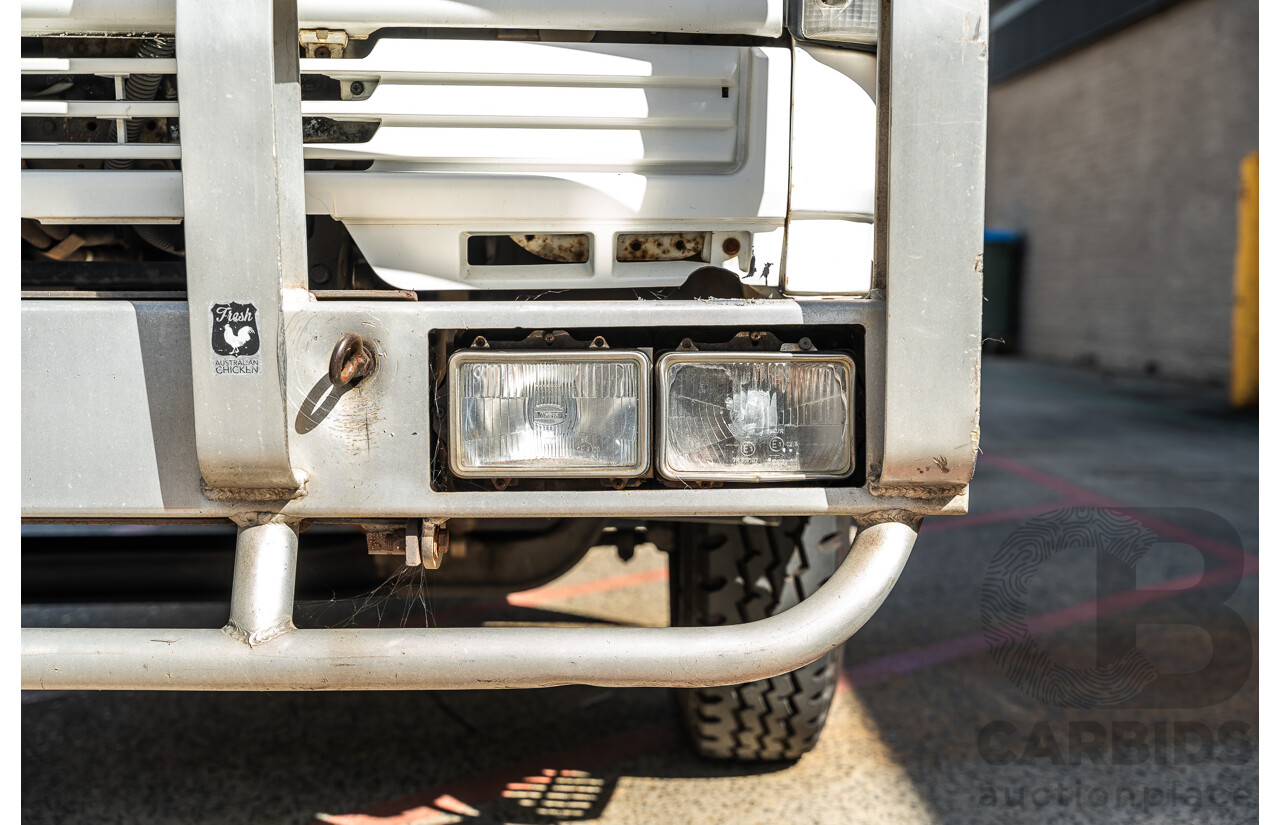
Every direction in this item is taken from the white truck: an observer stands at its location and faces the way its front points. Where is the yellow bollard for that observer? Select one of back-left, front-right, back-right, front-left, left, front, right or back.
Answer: back-left

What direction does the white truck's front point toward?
toward the camera
